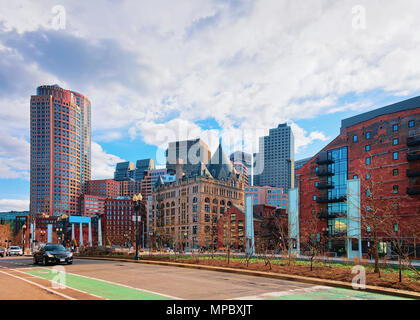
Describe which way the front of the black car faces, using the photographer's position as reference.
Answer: facing the viewer and to the right of the viewer
